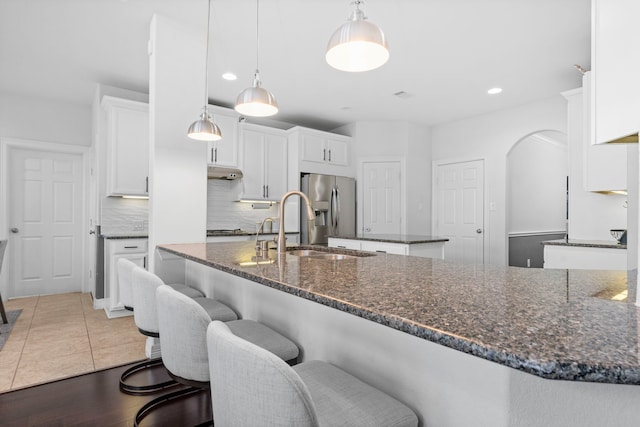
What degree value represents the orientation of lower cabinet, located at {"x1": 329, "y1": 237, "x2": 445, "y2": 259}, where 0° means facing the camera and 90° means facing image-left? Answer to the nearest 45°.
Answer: approximately 45°

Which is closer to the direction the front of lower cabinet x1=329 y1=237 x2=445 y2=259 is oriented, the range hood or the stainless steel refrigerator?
the range hood

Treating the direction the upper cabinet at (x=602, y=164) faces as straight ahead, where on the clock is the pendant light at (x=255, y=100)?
The pendant light is roughly at 1 o'clock from the upper cabinet.

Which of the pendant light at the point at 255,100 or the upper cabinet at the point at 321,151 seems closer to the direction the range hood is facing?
the pendant light

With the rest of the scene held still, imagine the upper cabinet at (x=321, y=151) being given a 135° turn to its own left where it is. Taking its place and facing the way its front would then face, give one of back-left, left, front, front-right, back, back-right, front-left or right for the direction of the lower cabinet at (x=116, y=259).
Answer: back-left

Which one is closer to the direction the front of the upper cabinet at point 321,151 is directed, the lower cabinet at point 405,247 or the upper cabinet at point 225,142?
the lower cabinet

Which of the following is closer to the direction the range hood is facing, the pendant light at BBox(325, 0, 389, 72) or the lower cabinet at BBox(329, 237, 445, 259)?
the pendant light

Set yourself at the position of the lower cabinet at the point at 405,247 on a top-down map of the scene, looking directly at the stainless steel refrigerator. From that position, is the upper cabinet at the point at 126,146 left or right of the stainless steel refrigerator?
left

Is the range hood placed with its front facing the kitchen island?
yes

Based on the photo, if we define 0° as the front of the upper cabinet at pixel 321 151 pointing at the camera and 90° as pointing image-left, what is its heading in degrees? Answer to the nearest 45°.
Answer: approximately 315°
